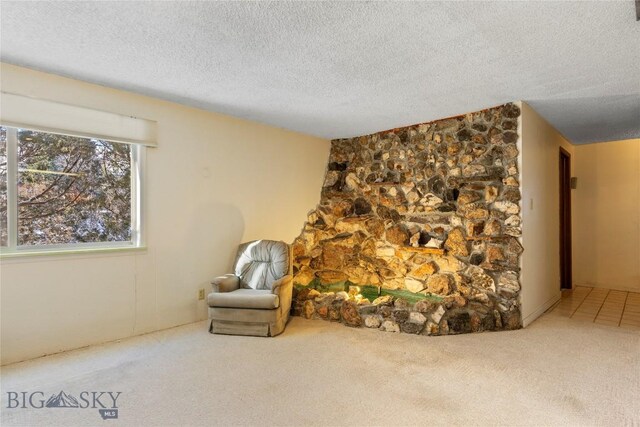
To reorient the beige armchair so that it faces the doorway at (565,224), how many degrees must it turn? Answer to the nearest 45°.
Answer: approximately 135° to its left

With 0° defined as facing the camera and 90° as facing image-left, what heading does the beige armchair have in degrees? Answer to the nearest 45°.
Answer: approximately 45°

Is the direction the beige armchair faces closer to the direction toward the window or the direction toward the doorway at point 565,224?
the window

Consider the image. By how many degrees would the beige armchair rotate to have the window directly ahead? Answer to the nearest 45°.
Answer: approximately 45° to its right
